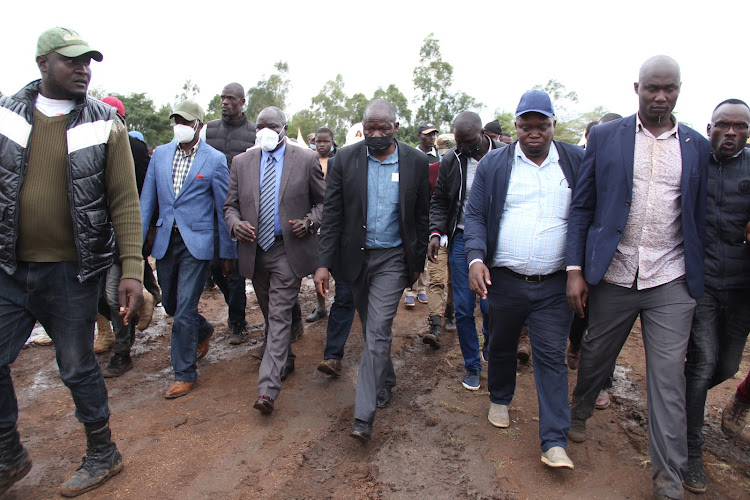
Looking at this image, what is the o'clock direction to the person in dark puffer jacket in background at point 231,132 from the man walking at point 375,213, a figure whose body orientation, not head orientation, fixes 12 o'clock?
The person in dark puffer jacket in background is roughly at 5 o'clock from the man walking.

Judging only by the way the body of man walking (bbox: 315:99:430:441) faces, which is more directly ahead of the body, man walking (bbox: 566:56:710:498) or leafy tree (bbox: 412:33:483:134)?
the man walking

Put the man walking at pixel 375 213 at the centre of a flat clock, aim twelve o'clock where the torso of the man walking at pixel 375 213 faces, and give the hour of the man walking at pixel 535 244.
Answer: the man walking at pixel 535 244 is roughly at 10 o'clock from the man walking at pixel 375 213.

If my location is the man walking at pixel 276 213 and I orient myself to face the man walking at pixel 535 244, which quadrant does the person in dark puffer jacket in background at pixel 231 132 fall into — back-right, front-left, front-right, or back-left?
back-left

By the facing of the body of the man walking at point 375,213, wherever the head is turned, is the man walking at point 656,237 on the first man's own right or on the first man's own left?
on the first man's own left

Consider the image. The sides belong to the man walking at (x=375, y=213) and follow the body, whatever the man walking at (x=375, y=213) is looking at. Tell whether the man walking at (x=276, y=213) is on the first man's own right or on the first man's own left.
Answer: on the first man's own right

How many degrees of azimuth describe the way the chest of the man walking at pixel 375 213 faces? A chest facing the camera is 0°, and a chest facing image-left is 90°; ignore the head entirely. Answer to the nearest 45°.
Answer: approximately 0°
